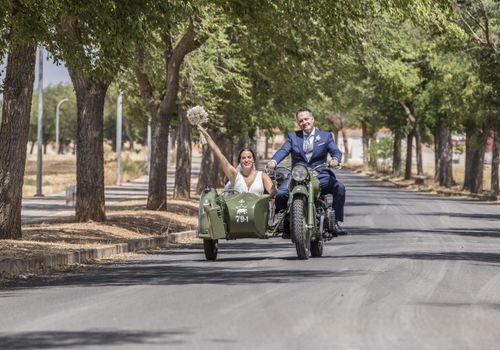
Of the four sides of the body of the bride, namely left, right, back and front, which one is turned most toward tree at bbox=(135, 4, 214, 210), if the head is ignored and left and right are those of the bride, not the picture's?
back

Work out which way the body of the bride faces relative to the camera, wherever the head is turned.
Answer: toward the camera

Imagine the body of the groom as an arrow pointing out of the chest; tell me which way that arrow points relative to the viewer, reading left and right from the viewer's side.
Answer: facing the viewer

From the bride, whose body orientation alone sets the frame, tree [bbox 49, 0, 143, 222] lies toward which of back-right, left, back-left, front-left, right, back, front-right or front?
right
